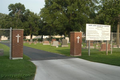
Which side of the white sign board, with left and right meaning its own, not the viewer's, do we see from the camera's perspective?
front

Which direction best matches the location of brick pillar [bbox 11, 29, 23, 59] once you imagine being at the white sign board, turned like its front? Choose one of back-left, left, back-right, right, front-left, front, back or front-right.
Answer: front-right

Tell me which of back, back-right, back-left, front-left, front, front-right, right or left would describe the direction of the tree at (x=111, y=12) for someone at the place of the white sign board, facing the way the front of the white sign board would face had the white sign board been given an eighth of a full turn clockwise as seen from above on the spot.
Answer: back-right

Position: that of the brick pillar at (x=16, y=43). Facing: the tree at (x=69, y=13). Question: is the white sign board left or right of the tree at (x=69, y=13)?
right

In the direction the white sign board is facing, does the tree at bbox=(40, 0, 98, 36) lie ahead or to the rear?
to the rear
